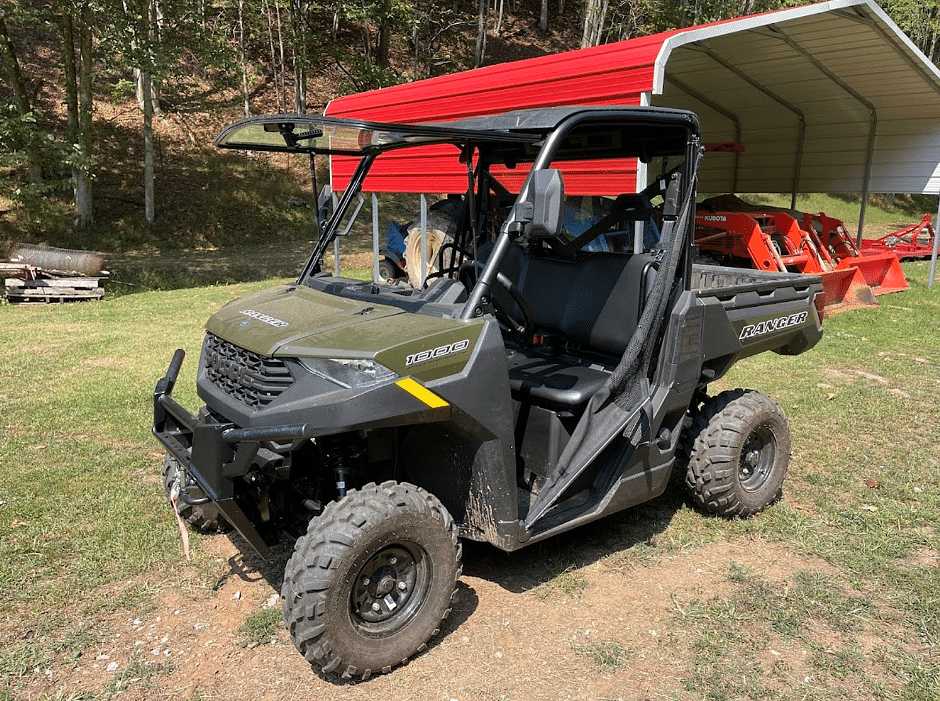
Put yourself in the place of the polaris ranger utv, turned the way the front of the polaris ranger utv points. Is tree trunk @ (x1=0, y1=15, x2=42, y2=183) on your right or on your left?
on your right

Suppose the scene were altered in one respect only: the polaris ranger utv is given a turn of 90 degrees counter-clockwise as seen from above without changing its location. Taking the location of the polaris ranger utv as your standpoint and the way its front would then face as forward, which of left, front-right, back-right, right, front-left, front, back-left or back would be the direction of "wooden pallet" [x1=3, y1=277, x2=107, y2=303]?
back

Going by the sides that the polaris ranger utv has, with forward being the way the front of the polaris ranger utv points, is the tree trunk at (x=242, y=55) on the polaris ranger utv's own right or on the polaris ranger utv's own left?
on the polaris ranger utv's own right

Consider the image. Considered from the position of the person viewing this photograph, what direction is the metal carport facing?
facing the viewer and to the right of the viewer

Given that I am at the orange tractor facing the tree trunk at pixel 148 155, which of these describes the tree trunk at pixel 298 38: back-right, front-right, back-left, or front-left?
front-right

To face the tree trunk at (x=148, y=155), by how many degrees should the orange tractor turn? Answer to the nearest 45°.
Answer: approximately 135° to its right

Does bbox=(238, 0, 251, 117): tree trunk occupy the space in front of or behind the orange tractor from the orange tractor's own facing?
behind

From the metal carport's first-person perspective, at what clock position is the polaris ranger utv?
The polaris ranger utv is roughly at 2 o'clock from the metal carport.

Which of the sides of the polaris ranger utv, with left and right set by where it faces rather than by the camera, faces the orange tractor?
back

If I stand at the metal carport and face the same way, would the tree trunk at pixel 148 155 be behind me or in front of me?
behind

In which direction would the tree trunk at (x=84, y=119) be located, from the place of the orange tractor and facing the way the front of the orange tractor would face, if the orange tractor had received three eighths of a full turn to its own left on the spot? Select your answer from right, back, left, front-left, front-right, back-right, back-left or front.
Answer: left
